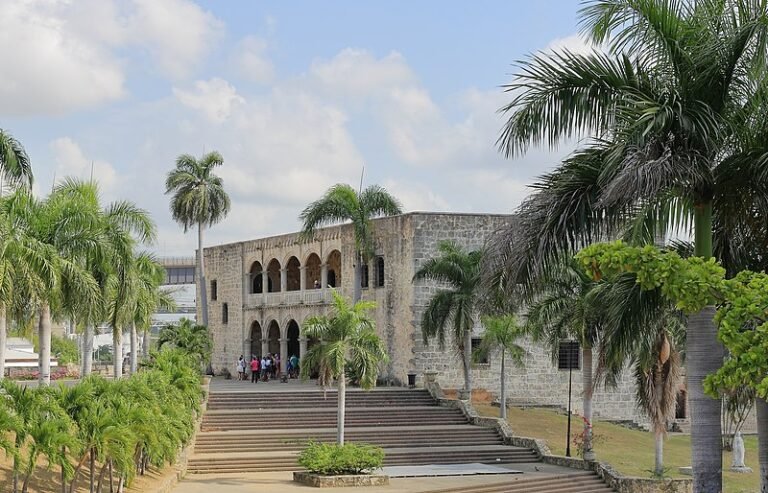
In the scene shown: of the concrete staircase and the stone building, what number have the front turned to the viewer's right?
0

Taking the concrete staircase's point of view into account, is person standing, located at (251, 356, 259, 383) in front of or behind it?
behind

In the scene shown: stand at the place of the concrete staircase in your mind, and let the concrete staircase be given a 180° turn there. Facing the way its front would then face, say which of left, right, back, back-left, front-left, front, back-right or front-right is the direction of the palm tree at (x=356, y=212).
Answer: front

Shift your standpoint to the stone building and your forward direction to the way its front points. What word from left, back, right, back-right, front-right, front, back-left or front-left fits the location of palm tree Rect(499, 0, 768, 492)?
front-left

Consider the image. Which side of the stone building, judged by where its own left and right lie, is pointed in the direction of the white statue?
left

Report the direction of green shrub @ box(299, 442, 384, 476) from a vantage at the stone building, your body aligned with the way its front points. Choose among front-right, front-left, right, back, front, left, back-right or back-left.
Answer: front-left

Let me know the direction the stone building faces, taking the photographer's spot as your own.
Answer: facing the viewer and to the left of the viewer

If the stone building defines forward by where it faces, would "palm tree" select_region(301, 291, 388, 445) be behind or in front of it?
in front

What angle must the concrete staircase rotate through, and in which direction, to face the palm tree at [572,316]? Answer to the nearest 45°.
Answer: approximately 45° to its left

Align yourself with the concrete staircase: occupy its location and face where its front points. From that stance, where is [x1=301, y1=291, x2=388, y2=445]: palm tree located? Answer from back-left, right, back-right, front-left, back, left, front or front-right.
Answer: front

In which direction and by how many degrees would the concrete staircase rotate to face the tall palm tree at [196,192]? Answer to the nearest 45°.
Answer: approximately 180°

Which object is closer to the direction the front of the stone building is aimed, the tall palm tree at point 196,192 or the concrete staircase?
the concrete staircase

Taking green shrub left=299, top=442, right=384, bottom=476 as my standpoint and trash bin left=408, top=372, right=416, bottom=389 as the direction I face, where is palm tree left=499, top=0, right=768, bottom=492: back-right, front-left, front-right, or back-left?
back-right

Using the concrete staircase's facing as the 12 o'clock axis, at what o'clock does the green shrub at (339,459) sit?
The green shrub is roughly at 12 o'clock from the concrete staircase.

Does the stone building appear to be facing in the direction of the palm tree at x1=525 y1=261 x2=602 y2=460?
no

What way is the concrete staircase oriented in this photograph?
toward the camera

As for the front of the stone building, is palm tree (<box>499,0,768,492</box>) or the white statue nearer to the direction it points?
the palm tree
